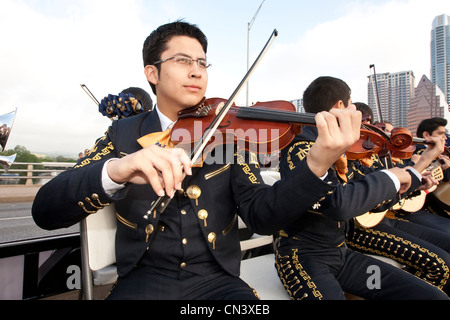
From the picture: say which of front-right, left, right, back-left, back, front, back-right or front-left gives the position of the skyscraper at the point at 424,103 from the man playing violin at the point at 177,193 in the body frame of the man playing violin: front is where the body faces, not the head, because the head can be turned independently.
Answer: left

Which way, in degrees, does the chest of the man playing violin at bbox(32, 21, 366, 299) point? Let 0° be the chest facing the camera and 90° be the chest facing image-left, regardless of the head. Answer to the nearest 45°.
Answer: approximately 315°

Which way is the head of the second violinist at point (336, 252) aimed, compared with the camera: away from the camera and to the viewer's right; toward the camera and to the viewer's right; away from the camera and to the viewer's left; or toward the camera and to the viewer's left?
away from the camera and to the viewer's right

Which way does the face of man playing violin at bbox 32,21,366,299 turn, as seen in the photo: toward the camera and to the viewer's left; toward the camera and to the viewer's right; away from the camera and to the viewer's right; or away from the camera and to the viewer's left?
toward the camera and to the viewer's right

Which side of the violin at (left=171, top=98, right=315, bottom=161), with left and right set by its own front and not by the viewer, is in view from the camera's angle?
front

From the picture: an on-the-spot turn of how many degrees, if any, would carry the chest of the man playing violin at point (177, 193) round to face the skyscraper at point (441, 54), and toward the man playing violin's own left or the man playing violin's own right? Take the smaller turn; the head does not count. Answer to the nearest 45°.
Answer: approximately 90° to the man playing violin's own left

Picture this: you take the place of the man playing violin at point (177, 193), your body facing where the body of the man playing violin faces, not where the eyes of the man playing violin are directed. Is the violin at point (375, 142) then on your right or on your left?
on your left

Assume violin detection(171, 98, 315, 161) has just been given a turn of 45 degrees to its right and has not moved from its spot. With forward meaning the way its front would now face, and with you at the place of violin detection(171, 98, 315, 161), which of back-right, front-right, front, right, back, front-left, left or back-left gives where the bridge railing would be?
right

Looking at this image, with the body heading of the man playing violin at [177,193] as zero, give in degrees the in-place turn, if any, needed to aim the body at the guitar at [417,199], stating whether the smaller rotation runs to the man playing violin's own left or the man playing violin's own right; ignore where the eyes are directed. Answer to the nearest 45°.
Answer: approximately 90° to the man playing violin's own left
